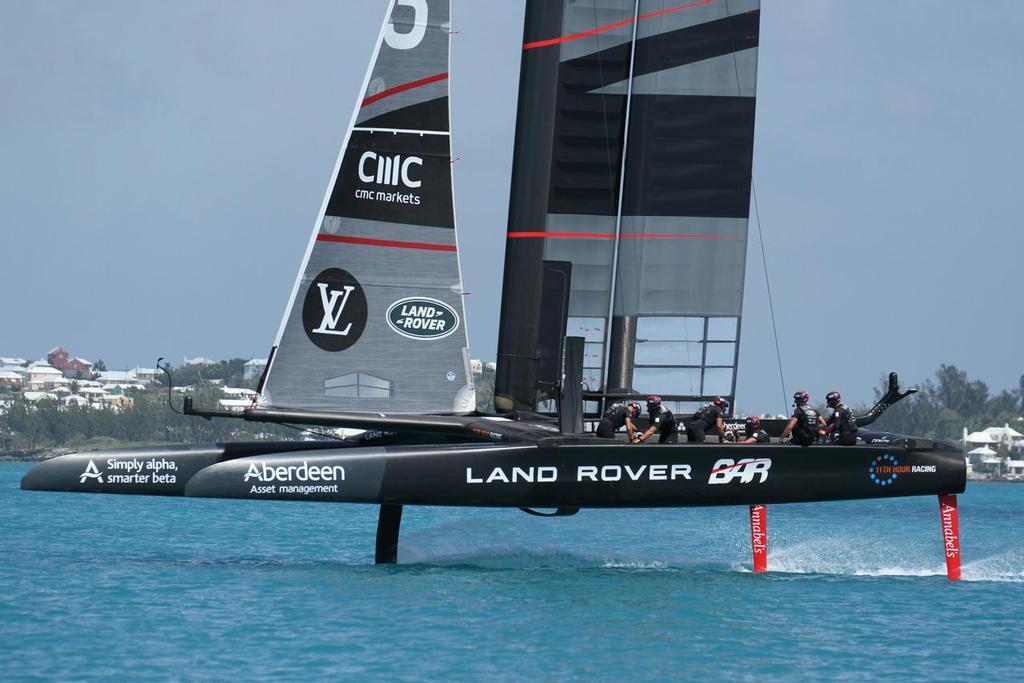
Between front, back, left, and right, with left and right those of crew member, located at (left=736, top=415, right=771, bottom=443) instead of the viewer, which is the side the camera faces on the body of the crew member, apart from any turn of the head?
left

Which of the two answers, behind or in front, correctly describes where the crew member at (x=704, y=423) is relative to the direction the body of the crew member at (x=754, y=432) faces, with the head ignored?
in front

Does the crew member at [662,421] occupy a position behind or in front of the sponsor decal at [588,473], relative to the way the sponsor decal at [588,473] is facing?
behind

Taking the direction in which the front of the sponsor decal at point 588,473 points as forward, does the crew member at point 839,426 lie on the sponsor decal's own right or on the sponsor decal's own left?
on the sponsor decal's own left

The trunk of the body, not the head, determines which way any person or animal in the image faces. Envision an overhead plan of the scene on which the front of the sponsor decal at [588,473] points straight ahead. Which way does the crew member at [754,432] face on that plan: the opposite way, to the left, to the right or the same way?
to the right

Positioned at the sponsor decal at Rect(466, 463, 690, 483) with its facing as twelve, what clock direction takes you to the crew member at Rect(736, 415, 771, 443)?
The crew member is roughly at 8 o'clock from the sponsor decal.

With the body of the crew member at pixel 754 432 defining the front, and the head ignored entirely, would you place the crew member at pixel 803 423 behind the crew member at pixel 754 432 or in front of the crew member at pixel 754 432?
behind

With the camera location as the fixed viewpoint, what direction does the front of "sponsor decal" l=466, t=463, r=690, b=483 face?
facing the viewer

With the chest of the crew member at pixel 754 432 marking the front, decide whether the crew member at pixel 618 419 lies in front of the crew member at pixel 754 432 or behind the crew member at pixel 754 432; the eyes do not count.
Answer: in front

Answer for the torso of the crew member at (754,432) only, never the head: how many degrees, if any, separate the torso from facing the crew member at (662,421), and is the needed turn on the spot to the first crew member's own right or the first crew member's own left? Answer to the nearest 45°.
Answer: approximately 45° to the first crew member's own left

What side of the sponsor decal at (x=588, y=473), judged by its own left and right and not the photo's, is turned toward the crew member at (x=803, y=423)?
left

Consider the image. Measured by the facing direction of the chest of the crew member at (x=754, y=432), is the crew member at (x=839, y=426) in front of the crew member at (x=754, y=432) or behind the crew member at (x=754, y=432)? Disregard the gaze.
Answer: behind
